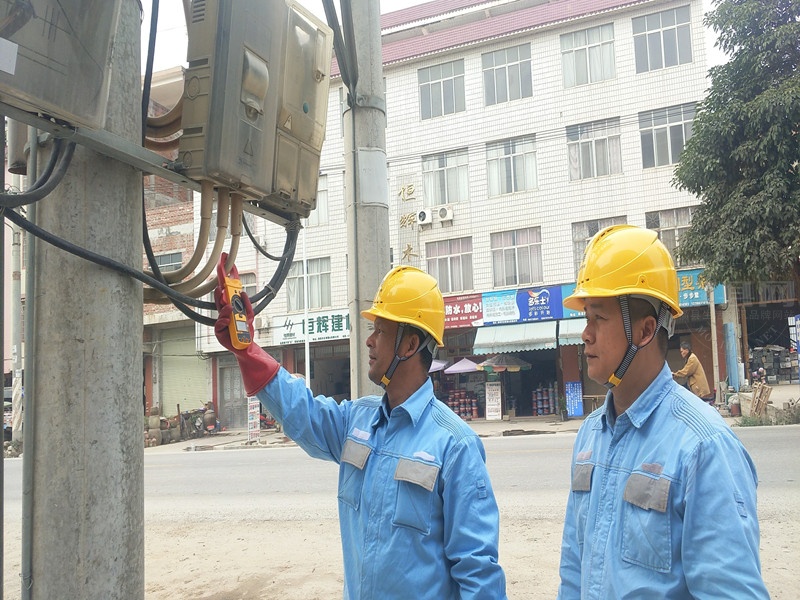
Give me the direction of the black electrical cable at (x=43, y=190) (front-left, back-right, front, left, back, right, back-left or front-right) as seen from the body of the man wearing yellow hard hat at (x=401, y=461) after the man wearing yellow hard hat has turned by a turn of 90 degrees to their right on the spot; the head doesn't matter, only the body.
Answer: left

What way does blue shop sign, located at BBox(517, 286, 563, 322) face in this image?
toward the camera

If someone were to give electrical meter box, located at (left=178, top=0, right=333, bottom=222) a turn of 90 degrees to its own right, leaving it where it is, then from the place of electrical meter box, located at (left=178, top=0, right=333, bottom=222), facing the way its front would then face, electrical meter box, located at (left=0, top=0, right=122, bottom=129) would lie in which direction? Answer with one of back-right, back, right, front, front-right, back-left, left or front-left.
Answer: front

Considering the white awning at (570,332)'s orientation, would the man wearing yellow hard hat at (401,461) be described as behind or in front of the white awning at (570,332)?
in front

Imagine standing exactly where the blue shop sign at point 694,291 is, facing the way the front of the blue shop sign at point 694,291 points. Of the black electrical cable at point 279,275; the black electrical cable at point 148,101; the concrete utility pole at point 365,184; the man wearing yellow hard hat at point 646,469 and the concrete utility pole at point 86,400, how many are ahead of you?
5

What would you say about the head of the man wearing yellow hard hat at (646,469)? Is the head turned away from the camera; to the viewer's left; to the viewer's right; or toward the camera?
to the viewer's left

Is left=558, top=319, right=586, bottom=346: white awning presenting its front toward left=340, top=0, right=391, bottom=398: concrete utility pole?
yes

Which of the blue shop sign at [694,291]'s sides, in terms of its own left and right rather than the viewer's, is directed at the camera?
front

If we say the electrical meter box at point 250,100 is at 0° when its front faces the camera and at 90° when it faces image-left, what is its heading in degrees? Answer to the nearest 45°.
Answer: approximately 315°

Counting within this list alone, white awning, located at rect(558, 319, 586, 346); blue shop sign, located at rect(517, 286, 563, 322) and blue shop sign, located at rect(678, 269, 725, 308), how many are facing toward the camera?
3
